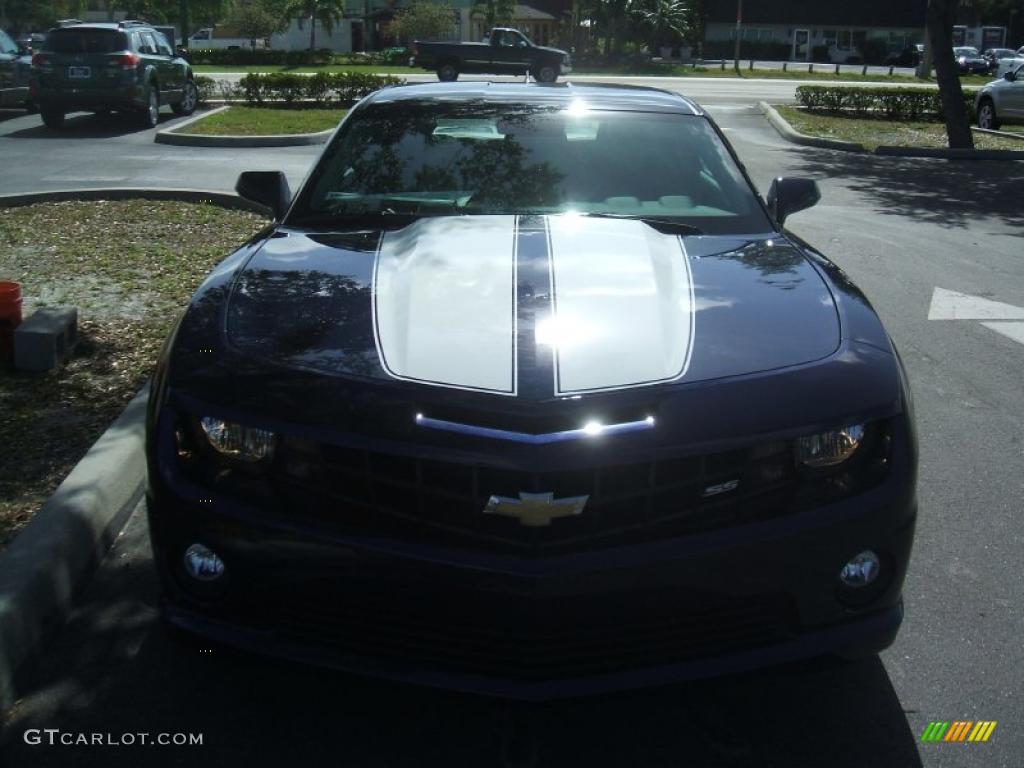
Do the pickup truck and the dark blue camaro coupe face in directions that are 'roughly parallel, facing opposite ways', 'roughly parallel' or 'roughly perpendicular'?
roughly perpendicular

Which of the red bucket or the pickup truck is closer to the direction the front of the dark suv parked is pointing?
the pickup truck

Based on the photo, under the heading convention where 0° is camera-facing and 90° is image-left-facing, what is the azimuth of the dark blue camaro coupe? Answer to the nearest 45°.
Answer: approximately 0°

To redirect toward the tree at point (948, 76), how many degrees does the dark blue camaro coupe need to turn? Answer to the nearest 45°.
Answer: approximately 180°

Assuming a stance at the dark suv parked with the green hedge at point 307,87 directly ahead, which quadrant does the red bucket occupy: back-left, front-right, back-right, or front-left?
back-right

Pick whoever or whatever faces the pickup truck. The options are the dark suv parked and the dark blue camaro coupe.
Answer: the dark suv parked

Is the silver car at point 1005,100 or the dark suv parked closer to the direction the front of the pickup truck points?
the silver car

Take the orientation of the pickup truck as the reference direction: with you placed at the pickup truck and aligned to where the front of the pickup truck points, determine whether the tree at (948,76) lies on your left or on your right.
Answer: on your right

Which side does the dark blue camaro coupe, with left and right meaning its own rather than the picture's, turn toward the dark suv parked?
back

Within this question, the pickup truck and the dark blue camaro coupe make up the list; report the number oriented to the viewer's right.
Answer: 1

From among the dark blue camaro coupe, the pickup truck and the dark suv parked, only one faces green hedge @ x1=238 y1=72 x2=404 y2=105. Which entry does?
the dark suv parked

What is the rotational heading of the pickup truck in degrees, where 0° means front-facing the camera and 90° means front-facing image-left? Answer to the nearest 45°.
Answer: approximately 270°

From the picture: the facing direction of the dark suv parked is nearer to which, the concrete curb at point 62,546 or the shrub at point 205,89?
the shrub
